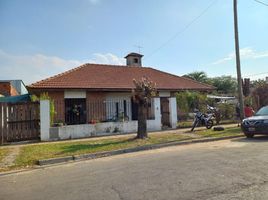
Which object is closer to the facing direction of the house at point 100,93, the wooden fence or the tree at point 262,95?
the wooden fence

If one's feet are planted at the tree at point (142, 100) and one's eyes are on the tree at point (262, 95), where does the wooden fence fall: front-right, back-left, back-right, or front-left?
back-left

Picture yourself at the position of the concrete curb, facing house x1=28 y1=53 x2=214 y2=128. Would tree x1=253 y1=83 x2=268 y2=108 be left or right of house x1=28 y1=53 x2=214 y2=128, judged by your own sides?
right

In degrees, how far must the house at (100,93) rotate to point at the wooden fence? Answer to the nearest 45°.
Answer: approximately 45° to its right

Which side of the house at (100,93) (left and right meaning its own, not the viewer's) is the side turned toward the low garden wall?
front

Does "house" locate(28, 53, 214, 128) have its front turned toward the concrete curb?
yes

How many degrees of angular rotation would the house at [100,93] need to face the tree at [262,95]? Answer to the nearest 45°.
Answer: approximately 90° to its left

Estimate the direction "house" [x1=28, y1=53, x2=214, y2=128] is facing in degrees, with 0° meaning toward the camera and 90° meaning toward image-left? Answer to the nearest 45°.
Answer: approximately 0°
